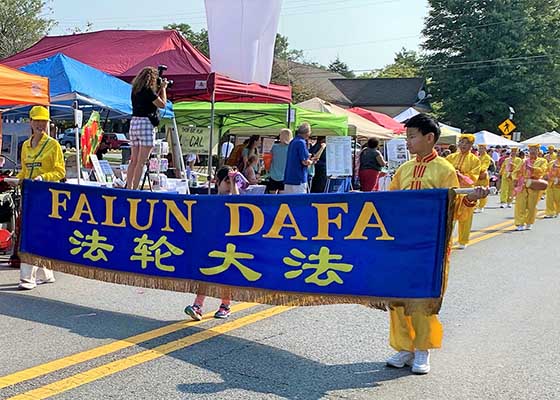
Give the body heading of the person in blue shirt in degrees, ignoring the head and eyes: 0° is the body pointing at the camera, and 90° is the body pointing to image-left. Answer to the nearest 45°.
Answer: approximately 225°

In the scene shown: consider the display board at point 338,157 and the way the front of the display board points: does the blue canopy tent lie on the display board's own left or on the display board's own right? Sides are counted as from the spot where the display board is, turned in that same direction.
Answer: on the display board's own right

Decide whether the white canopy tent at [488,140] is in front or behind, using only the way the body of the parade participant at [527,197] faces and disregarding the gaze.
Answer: behind

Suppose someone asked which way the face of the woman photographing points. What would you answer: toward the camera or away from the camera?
away from the camera

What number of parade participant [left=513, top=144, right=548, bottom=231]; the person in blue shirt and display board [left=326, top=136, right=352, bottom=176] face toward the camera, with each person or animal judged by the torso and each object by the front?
2

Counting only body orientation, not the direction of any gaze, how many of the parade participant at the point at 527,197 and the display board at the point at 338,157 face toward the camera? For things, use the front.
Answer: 2

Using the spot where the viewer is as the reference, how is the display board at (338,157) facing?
facing the viewer

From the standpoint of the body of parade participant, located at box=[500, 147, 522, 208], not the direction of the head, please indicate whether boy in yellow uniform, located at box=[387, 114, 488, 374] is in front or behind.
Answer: in front

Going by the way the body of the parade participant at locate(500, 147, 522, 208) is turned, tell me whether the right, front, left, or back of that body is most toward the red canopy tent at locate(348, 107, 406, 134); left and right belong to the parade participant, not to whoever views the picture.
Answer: right

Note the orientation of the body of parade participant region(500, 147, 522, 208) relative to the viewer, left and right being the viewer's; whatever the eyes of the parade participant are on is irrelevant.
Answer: facing the viewer and to the left of the viewer

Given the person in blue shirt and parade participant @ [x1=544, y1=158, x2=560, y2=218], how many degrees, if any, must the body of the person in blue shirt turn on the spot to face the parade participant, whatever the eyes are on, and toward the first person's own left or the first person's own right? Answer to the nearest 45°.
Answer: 0° — they already face them
